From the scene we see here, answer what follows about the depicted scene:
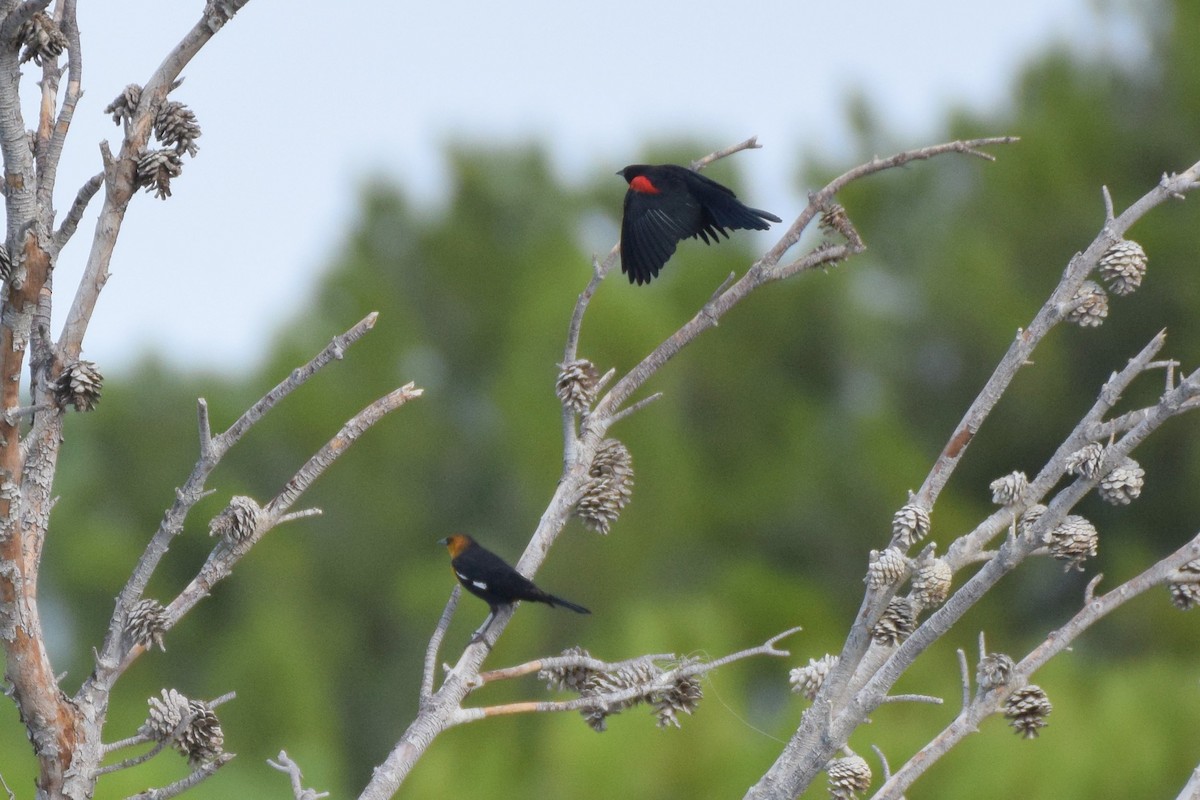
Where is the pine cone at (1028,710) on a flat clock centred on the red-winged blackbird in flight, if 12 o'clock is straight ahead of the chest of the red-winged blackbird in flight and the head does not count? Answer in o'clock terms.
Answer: The pine cone is roughly at 6 o'clock from the red-winged blackbird in flight.

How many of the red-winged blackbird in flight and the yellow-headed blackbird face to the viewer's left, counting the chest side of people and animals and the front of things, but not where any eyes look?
2

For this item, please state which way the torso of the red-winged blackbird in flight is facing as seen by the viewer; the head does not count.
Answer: to the viewer's left

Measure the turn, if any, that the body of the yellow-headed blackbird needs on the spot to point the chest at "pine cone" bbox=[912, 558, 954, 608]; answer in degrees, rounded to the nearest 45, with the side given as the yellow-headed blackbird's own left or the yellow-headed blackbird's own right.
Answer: approximately 135° to the yellow-headed blackbird's own left

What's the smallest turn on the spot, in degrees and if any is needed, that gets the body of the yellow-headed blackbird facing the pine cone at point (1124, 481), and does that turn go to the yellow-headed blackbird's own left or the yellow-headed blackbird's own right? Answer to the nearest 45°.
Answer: approximately 135° to the yellow-headed blackbird's own left

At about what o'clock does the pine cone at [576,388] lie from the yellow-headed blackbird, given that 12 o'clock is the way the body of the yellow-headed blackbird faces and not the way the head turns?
The pine cone is roughly at 6 o'clock from the yellow-headed blackbird.

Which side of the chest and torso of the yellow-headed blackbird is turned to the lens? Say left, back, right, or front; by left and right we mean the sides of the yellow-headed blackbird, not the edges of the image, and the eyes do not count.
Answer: left

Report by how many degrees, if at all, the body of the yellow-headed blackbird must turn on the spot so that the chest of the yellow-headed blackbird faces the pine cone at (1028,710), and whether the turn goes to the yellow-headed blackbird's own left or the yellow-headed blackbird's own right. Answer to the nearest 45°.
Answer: approximately 135° to the yellow-headed blackbird's own left
